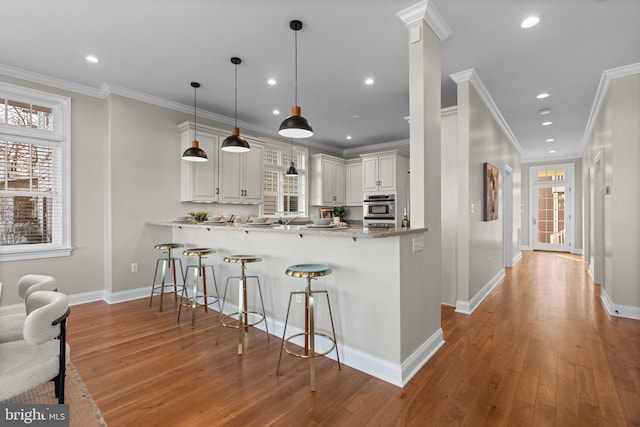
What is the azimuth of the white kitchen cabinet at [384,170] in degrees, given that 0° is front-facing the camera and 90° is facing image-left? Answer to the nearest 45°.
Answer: approximately 45°

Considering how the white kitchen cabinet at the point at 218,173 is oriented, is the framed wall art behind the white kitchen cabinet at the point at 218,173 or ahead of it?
ahead

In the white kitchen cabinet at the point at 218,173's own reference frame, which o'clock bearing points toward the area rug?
The area rug is roughly at 2 o'clock from the white kitchen cabinet.

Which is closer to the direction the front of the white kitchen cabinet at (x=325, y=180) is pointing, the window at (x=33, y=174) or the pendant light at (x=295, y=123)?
the pendant light

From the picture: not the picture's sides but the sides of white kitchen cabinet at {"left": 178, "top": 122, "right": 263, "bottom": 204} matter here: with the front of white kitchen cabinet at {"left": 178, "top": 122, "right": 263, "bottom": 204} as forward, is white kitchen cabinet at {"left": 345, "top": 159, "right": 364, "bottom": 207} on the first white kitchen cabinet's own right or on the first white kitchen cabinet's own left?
on the first white kitchen cabinet's own left

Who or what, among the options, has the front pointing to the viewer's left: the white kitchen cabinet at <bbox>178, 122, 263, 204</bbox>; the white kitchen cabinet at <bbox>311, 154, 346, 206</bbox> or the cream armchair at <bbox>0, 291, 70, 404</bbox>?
the cream armchair

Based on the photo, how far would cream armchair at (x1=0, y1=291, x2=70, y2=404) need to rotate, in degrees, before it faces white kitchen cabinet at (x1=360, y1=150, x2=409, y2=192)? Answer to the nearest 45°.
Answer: approximately 180°

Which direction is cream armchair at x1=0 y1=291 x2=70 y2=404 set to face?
to the viewer's left
